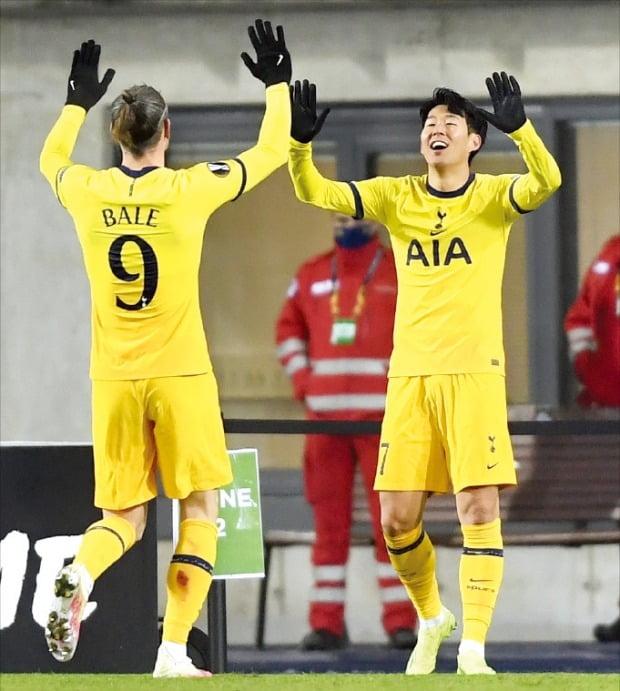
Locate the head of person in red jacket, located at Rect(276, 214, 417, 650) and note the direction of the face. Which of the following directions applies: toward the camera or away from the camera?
toward the camera

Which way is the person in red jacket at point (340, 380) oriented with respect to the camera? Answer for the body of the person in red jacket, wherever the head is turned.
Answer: toward the camera

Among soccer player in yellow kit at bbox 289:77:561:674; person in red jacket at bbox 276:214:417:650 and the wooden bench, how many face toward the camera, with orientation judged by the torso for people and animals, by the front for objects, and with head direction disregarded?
3

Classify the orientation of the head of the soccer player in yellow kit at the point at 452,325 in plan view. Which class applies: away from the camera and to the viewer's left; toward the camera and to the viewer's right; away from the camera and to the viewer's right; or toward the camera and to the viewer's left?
toward the camera and to the viewer's left

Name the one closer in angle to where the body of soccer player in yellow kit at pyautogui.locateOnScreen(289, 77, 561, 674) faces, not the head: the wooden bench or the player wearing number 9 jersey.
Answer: the player wearing number 9 jersey

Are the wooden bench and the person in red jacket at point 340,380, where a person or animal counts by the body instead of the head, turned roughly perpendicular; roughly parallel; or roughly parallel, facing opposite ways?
roughly parallel

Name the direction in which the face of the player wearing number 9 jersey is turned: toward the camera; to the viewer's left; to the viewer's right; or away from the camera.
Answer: away from the camera

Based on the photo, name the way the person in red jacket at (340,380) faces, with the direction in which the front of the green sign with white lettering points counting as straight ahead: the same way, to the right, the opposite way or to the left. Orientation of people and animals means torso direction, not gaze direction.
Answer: the same way

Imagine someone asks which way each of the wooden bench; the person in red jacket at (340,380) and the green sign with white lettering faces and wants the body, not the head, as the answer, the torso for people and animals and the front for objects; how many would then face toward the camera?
3

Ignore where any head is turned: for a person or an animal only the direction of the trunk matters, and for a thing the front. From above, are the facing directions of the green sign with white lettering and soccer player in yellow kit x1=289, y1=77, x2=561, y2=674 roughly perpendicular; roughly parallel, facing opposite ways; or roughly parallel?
roughly parallel

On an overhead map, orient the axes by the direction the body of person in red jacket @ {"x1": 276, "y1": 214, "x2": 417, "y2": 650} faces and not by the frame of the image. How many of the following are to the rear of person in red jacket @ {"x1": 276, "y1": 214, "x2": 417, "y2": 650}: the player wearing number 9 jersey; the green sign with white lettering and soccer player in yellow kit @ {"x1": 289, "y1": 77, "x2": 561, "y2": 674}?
0

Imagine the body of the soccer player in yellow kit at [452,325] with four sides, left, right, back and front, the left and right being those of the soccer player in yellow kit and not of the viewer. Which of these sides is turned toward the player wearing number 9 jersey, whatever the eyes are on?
right

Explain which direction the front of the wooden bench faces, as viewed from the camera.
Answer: facing the viewer

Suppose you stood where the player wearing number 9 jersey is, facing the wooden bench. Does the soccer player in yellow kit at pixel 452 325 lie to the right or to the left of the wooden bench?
right
